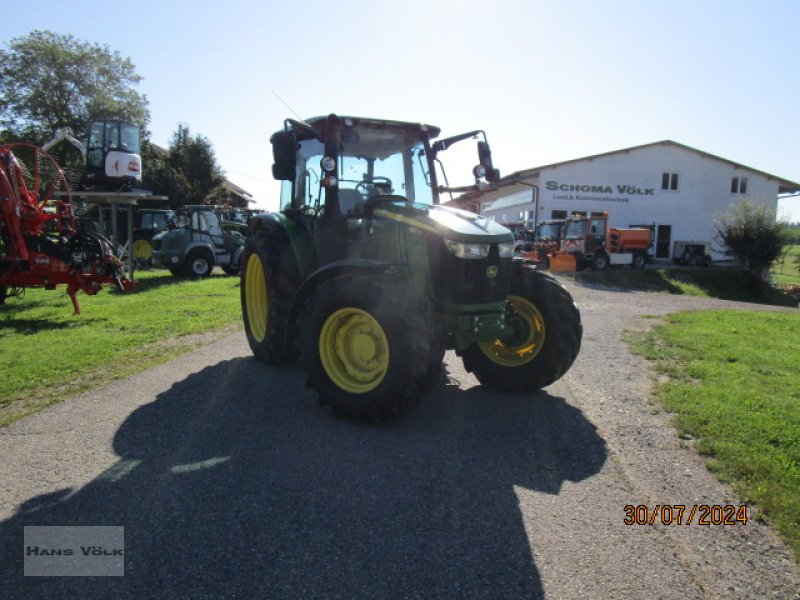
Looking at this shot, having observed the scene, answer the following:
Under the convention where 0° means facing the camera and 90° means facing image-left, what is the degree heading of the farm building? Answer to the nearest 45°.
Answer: approximately 0°

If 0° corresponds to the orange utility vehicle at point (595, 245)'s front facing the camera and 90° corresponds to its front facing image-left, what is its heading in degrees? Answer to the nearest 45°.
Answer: approximately 45°

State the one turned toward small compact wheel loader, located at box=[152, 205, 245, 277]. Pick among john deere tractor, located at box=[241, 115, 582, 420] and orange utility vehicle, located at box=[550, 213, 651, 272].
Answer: the orange utility vehicle

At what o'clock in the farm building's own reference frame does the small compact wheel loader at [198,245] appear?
The small compact wheel loader is roughly at 1 o'clock from the farm building.
